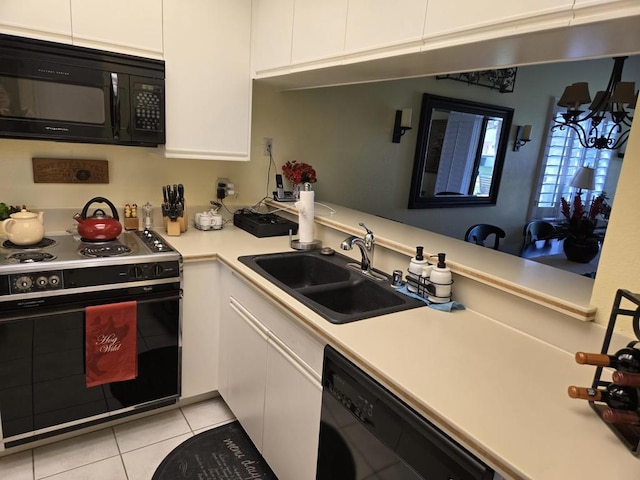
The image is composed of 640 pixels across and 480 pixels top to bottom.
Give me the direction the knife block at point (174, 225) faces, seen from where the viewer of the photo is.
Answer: facing the viewer

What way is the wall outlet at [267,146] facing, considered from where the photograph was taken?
facing the viewer and to the right of the viewer

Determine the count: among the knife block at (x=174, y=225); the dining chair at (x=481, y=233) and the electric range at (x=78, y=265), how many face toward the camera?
2

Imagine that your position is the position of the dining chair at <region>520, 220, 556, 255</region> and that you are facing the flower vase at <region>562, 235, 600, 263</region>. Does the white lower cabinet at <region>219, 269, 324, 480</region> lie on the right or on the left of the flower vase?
right

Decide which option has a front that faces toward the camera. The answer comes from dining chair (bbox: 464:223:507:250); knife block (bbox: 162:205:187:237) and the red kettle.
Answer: the knife block

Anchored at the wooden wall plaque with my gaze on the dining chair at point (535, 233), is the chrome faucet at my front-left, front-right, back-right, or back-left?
front-right

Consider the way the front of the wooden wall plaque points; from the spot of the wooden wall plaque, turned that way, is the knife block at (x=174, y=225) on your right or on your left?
on your left

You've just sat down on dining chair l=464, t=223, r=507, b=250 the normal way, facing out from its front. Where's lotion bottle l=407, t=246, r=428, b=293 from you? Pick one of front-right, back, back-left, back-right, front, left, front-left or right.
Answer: back-right

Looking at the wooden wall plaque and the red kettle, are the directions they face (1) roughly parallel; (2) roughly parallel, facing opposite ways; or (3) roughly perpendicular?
roughly perpendicular

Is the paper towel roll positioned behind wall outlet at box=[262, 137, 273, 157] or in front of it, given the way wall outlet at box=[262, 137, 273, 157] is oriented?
in front

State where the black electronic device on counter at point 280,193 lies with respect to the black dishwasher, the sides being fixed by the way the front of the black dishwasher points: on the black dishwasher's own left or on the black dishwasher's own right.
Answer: on the black dishwasher's own right

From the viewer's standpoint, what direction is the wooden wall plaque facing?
toward the camera

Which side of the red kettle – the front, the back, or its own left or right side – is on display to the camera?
left

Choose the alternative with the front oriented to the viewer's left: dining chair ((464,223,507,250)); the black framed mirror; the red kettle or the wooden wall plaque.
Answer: the red kettle

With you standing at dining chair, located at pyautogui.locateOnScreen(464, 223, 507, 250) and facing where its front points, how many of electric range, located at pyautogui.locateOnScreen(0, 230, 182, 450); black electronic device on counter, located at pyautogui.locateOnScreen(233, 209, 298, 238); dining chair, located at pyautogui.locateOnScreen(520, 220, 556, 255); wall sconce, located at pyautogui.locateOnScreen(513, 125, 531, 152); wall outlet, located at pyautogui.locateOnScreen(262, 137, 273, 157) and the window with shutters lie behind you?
3
